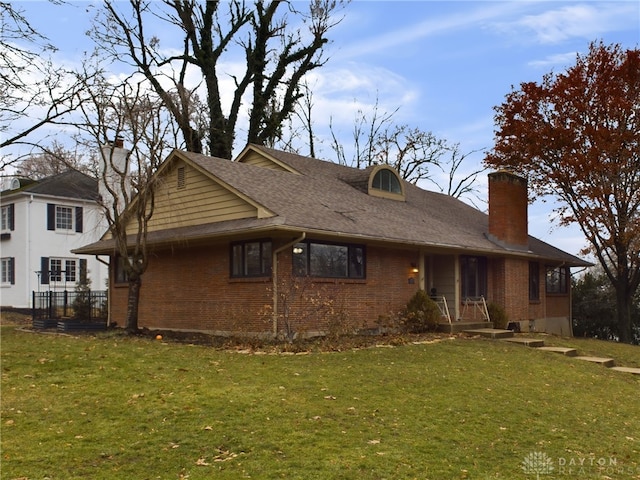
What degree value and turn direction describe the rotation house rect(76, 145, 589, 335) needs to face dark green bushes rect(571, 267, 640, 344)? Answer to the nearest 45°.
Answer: approximately 90° to its left

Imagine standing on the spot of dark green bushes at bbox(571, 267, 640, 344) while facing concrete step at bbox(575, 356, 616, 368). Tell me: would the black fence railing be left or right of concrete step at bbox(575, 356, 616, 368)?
right

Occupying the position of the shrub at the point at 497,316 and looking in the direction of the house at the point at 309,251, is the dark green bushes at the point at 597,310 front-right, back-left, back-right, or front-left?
back-right

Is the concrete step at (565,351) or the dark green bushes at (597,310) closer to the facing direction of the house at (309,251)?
the concrete step

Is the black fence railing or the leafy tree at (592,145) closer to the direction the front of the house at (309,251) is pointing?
the leafy tree

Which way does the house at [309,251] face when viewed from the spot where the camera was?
facing the viewer and to the right of the viewer

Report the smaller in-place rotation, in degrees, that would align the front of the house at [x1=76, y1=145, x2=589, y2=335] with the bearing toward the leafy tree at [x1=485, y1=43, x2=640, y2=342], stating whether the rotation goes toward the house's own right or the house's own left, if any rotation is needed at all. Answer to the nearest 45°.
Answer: approximately 90° to the house's own left

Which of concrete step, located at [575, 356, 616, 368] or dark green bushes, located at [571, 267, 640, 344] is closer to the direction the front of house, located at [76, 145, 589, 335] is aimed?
the concrete step

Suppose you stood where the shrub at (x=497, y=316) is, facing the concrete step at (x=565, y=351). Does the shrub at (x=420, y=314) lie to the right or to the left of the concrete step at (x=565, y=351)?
right

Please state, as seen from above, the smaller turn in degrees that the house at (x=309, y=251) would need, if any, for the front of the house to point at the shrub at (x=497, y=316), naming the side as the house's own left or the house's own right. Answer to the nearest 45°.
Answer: approximately 90° to the house's own left
